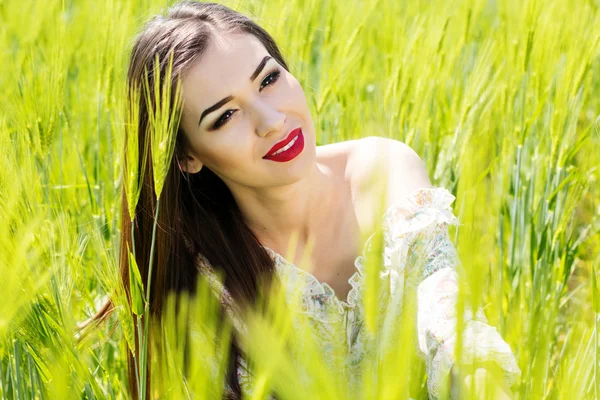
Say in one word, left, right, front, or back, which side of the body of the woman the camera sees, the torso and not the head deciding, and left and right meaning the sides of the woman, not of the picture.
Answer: front
